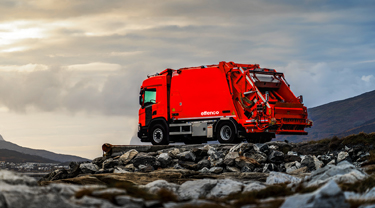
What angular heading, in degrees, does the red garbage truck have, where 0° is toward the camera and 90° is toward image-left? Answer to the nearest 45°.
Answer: approximately 135°

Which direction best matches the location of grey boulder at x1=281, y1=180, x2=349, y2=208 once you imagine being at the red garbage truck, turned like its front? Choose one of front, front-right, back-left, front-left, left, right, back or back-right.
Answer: back-left
